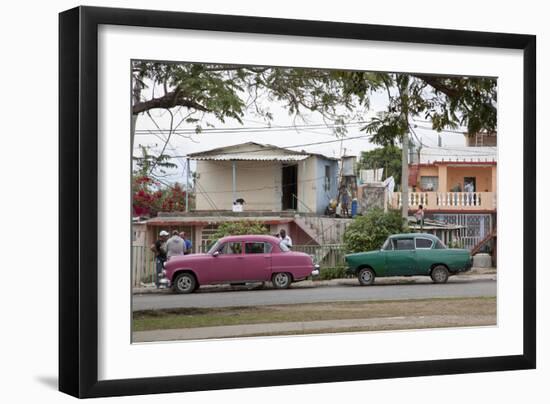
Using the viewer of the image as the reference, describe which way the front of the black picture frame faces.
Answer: facing the viewer and to the right of the viewer
